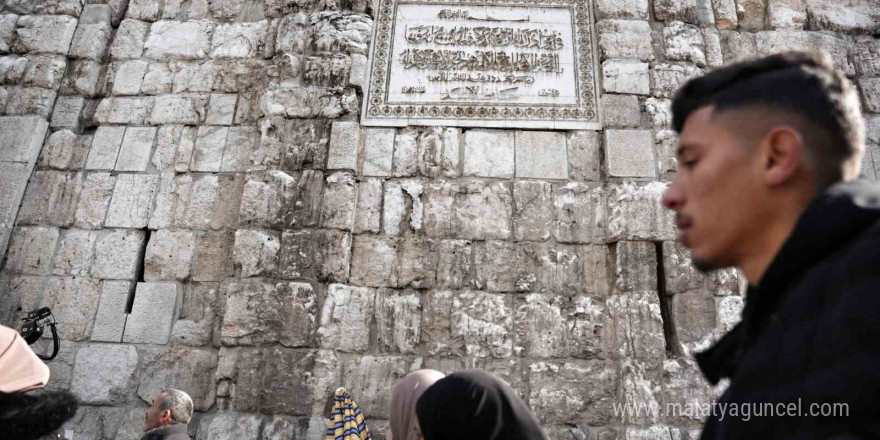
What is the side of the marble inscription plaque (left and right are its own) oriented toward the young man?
front

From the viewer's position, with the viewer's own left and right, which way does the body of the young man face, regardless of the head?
facing to the left of the viewer

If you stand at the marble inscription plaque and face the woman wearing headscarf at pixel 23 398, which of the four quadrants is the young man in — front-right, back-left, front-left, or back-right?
front-left

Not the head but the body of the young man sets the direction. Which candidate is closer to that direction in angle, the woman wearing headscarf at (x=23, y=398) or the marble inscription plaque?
the woman wearing headscarf

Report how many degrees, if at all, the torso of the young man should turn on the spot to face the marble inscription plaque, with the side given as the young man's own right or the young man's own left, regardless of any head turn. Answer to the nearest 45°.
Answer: approximately 45° to the young man's own right

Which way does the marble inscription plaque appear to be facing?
toward the camera

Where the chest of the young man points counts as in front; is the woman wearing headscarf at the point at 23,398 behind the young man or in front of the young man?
in front

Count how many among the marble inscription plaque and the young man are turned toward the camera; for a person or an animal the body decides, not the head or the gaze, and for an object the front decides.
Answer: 1

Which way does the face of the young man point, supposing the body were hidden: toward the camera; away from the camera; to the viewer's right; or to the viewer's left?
to the viewer's left
